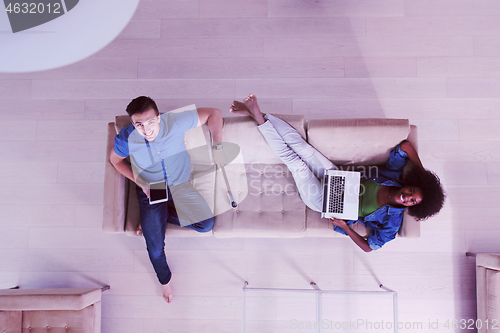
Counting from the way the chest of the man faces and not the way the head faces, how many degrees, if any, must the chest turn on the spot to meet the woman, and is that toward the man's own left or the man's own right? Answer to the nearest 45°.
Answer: approximately 90° to the man's own left

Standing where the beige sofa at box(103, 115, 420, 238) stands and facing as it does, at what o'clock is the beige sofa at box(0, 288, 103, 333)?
the beige sofa at box(0, 288, 103, 333) is roughly at 3 o'clock from the beige sofa at box(103, 115, 420, 238).

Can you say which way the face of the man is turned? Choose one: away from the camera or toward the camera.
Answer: toward the camera

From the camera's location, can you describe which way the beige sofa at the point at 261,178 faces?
facing the viewer

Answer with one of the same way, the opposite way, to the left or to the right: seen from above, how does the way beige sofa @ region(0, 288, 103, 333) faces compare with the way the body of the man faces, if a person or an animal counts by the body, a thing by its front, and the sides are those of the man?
the same way

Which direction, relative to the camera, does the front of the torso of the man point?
toward the camera
